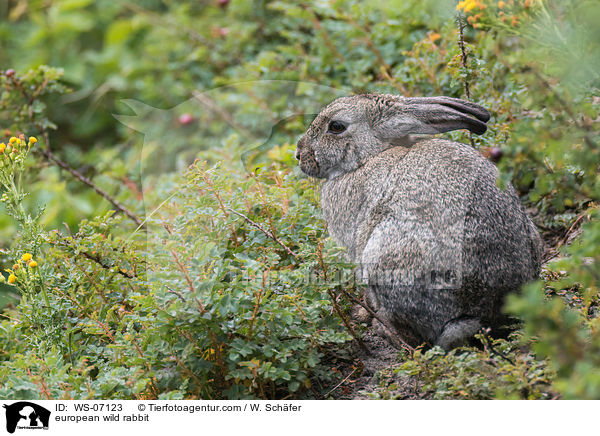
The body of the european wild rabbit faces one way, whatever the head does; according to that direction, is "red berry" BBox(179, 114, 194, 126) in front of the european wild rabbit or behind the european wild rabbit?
in front

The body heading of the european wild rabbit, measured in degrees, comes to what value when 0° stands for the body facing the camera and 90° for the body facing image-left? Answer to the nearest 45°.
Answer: approximately 135°

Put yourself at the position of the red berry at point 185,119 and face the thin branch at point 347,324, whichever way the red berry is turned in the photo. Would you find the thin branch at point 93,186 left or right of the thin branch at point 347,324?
right
